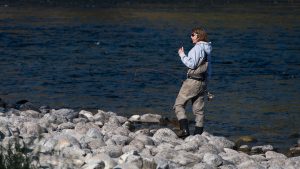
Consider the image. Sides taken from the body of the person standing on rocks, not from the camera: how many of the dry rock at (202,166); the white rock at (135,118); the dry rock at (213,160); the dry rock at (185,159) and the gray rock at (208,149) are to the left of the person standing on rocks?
4

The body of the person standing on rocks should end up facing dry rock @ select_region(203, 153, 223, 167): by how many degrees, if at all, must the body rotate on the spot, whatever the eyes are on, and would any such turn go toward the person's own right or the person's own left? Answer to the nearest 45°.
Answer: approximately 90° to the person's own left

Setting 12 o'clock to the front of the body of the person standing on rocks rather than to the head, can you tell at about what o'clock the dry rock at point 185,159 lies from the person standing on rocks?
The dry rock is roughly at 9 o'clock from the person standing on rocks.

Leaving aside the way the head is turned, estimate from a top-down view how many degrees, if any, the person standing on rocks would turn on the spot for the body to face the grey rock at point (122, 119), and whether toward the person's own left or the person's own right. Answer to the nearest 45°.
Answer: approximately 45° to the person's own right

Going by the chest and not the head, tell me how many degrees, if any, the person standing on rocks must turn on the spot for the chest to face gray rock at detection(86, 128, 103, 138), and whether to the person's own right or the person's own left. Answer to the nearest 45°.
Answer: approximately 45° to the person's own left

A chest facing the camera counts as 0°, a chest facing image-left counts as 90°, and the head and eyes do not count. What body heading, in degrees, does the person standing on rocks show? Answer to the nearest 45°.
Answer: approximately 90°

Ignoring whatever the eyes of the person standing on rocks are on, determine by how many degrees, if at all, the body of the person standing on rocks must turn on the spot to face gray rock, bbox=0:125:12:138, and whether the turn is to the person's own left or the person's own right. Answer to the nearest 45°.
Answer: approximately 45° to the person's own left

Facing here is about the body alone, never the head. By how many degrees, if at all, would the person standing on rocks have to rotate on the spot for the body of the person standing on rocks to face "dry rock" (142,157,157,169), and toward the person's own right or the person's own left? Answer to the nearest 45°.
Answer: approximately 90° to the person's own left

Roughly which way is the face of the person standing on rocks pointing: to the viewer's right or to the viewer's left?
to the viewer's left

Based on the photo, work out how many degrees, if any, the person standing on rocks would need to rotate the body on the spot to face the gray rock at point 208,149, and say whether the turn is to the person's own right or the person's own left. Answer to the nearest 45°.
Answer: approximately 90° to the person's own left
